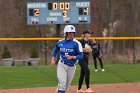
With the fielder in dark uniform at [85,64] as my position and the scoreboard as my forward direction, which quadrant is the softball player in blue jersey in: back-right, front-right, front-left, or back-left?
back-left

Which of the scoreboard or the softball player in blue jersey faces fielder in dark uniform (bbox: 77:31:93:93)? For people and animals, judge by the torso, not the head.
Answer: the scoreboard

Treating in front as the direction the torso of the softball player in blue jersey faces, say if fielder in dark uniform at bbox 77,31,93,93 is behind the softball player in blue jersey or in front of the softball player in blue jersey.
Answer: behind

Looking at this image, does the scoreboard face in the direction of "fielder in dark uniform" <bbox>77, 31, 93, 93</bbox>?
yes

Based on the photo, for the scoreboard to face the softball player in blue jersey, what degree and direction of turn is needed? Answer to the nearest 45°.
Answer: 0° — it already faces them

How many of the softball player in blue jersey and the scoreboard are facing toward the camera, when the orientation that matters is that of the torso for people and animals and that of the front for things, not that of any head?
2

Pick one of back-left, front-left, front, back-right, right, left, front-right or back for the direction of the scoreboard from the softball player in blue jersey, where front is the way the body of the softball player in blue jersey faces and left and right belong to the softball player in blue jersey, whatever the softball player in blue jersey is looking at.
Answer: back
